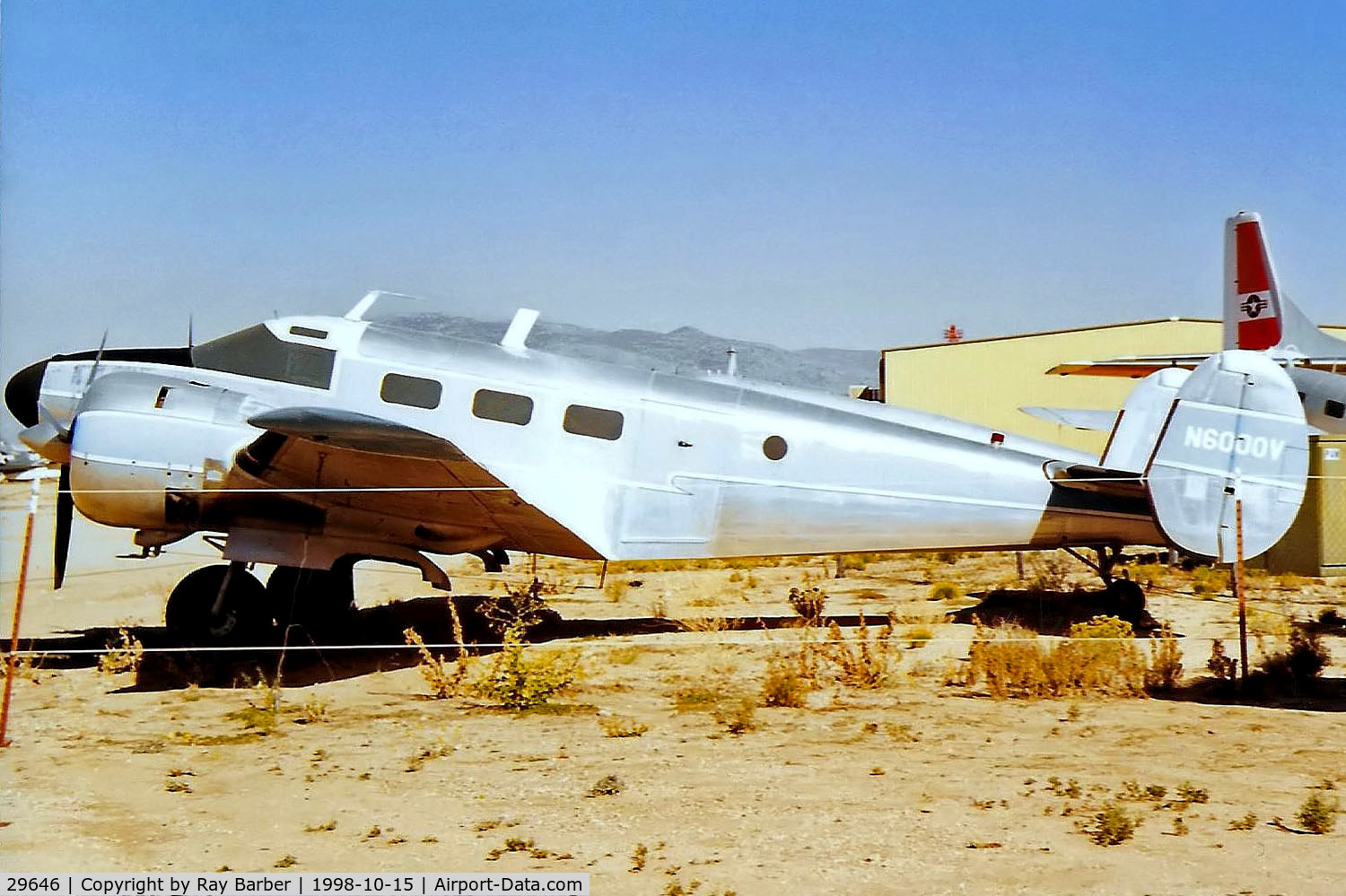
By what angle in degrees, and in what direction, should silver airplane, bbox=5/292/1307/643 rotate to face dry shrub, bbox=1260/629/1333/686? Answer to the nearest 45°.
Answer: approximately 180°

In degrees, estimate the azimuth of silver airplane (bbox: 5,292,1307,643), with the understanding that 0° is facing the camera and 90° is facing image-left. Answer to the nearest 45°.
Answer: approximately 90°

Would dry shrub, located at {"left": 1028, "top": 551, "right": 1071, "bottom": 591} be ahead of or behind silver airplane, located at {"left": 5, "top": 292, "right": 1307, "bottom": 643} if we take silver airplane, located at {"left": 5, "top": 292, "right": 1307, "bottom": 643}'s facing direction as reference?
behind

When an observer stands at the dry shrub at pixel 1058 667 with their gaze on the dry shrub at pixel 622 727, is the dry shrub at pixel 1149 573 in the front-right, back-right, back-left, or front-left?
back-right

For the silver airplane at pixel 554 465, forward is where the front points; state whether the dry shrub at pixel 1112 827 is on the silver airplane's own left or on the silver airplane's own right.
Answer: on the silver airplane's own left

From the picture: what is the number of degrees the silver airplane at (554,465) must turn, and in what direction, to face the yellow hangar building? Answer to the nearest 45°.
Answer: approximately 135° to its right

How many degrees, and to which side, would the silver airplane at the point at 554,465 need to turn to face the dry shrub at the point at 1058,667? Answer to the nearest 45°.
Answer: approximately 180°

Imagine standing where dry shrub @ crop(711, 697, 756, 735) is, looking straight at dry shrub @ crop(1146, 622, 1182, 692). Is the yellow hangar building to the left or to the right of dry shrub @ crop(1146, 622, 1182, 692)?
left
